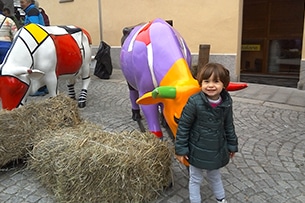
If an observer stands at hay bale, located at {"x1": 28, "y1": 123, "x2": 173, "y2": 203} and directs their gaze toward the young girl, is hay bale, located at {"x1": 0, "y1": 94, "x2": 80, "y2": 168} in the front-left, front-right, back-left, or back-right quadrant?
back-left

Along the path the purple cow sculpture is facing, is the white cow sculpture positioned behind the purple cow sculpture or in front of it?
behind

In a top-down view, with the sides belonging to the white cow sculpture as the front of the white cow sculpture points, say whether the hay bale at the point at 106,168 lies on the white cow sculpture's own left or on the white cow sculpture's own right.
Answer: on the white cow sculpture's own left

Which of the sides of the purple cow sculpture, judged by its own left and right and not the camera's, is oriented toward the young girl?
front

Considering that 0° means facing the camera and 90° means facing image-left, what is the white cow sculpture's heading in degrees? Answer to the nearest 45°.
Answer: approximately 45°

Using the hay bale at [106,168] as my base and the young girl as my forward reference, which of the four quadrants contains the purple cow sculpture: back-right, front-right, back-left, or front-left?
front-left

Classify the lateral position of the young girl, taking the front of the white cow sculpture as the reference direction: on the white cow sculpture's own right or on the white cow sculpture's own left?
on the white cow sculpture's own left

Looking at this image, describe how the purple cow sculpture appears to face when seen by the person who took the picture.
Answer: facing the viewer and to the right of the viewer

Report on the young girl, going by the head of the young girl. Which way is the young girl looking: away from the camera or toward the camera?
toward the camera

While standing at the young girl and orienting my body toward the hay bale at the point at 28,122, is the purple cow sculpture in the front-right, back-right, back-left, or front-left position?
front-right

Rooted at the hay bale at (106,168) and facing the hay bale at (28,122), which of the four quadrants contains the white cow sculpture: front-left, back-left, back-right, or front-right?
front-right

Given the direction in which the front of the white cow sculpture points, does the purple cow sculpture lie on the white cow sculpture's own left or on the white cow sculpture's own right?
on the white cow sculpture's own left

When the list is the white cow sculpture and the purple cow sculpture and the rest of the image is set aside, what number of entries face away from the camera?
0

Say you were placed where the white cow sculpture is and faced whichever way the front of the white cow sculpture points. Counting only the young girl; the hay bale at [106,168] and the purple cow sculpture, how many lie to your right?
0
